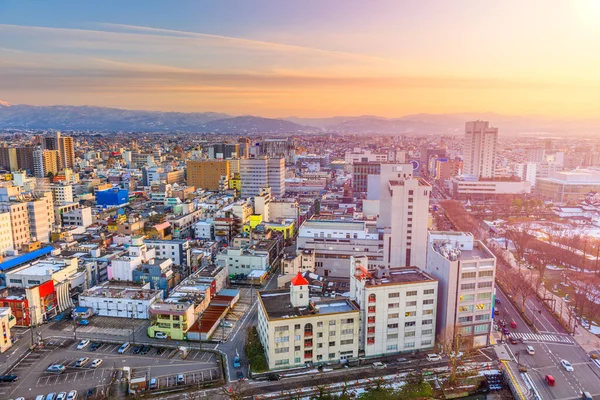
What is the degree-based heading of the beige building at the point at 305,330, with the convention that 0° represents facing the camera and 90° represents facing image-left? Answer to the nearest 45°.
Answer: approximately 0°

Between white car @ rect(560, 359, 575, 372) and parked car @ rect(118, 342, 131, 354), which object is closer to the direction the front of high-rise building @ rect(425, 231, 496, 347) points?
the white car

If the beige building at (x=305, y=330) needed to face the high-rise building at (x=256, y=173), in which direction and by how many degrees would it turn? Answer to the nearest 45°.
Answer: approximately 180°

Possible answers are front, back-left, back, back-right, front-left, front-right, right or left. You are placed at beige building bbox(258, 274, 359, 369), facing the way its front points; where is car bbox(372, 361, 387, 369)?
left

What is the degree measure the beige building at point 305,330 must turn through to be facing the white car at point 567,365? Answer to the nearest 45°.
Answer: approximately 90° to its left

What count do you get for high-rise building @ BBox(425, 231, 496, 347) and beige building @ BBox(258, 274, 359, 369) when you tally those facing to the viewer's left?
0

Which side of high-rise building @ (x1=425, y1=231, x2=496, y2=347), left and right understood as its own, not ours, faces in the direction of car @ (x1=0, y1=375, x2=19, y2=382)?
right

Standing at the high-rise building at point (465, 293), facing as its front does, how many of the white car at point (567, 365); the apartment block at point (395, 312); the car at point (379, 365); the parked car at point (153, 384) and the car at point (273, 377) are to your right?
4

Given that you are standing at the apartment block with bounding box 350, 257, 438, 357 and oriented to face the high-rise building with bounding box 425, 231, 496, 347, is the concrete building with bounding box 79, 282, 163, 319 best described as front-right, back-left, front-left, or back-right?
back-left

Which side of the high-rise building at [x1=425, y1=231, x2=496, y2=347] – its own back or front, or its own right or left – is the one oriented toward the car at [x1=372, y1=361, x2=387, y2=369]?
right

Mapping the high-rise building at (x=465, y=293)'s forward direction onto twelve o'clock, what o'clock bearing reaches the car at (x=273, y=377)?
The car is roughly at 3 o'clock from the high-rise building.

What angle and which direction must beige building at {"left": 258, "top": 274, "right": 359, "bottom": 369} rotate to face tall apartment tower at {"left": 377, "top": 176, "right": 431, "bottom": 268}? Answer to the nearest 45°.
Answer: approximately 135° to its left
